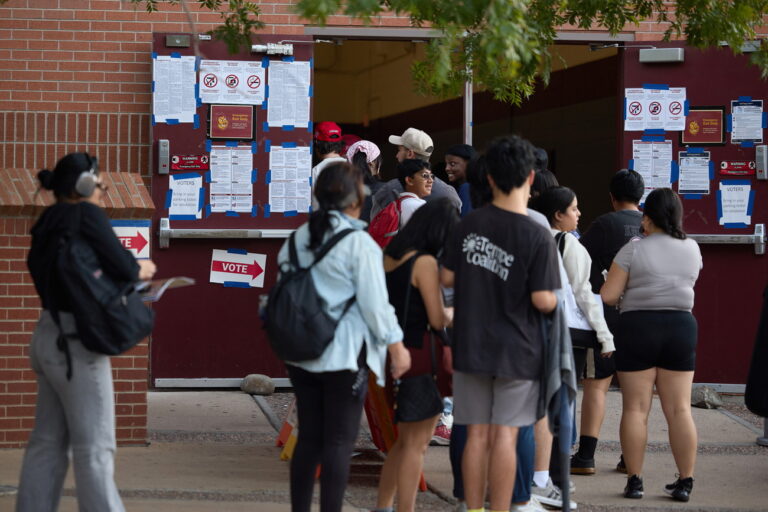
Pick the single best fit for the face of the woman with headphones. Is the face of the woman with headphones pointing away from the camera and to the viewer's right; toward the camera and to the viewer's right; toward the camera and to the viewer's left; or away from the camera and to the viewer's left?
away from the camera and to the viewer's right

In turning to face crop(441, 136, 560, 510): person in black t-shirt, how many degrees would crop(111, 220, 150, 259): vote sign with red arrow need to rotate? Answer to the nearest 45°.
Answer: approximately 45° to its left

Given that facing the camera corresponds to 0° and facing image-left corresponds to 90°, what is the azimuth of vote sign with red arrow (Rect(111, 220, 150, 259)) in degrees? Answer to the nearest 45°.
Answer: approximately 0°

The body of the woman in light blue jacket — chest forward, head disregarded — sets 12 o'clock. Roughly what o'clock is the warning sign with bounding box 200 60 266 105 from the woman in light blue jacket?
The warning sign is roughly at 10 o'clock from the woman in light blue jacket.

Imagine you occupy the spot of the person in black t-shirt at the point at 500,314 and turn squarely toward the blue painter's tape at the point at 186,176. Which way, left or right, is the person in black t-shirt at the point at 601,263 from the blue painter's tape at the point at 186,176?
right

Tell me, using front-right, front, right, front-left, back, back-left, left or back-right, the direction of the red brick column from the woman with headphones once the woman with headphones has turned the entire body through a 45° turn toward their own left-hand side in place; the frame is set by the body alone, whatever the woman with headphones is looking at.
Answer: front

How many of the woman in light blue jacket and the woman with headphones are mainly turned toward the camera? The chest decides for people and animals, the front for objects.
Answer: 0

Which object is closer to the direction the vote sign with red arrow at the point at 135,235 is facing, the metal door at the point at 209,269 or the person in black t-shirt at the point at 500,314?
the person in black t-shirt

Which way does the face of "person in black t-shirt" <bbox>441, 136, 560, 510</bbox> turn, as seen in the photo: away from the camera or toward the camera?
away from the camera

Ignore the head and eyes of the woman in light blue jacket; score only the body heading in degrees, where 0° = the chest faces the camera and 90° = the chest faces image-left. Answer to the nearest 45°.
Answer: approximately 225°

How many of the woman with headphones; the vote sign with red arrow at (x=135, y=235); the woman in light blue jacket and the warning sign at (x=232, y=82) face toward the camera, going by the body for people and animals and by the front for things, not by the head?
2

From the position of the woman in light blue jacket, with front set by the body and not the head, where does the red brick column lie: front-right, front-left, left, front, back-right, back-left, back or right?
left

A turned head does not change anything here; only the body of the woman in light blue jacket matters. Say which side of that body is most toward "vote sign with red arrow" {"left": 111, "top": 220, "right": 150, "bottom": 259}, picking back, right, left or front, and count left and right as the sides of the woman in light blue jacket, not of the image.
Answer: left

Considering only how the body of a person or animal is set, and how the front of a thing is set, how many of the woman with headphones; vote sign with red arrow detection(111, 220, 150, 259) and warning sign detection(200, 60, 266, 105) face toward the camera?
2

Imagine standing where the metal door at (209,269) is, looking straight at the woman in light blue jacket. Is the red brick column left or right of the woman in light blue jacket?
right

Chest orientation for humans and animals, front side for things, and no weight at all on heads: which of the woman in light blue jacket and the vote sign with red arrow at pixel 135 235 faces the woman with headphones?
the vote sign with red arrow

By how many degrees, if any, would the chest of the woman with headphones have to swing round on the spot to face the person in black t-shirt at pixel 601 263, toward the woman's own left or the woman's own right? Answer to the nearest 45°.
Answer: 0° — they already face them

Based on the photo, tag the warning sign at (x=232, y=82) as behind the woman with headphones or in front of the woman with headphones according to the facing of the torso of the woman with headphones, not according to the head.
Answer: in front

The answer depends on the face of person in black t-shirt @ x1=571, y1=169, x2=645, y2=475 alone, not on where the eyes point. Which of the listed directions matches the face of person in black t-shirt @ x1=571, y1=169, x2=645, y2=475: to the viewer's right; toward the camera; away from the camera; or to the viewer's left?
away from the camera
